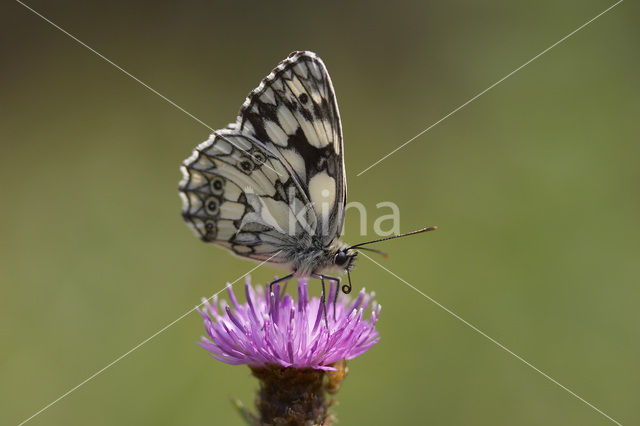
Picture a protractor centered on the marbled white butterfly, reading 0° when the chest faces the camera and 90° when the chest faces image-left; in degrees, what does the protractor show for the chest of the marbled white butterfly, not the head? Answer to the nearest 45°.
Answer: approximately 270°
